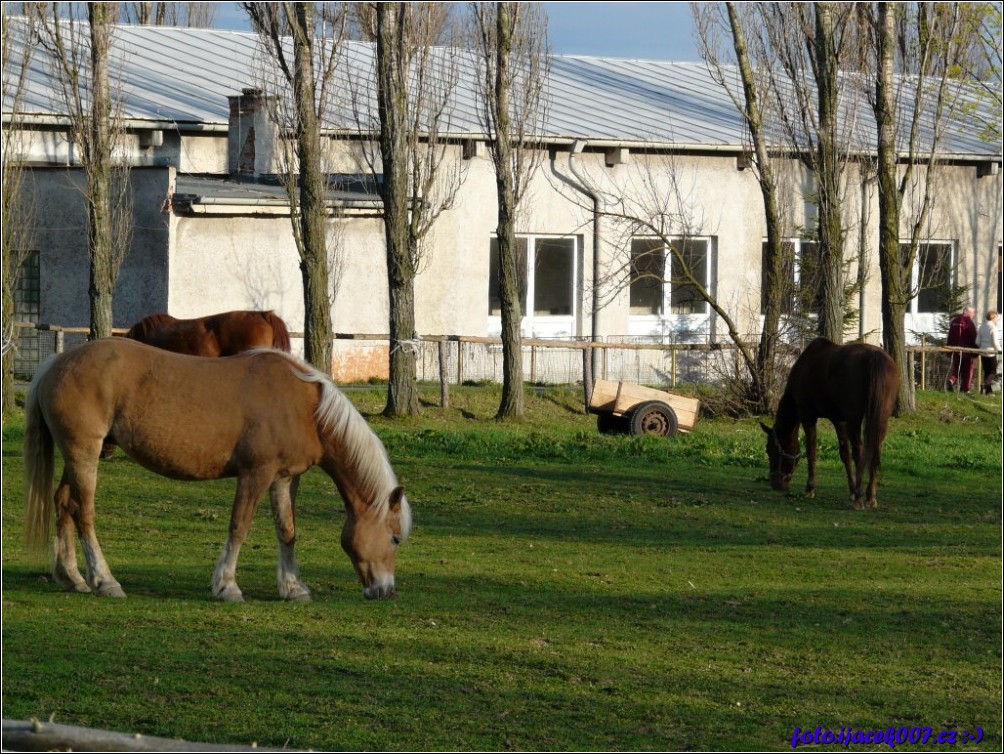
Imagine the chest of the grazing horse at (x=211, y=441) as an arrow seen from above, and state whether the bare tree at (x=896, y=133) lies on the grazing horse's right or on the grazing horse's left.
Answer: on the grazing horse's left

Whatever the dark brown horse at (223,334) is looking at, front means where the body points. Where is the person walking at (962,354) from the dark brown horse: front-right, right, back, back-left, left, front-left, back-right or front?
back-right

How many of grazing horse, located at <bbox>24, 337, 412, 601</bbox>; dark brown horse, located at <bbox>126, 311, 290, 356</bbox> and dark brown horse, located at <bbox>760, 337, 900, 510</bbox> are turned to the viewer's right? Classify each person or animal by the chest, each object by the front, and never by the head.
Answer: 1

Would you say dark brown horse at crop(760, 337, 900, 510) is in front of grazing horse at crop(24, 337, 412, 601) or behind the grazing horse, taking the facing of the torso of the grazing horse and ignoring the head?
in front

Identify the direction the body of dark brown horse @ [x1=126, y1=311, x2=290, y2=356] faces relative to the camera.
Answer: to the viewer's left

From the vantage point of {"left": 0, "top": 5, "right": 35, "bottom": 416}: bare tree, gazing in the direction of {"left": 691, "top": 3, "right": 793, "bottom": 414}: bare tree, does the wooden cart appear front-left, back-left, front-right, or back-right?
front-right

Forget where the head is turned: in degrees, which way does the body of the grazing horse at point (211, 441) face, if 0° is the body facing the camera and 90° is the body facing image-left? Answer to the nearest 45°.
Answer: approximately 270°
